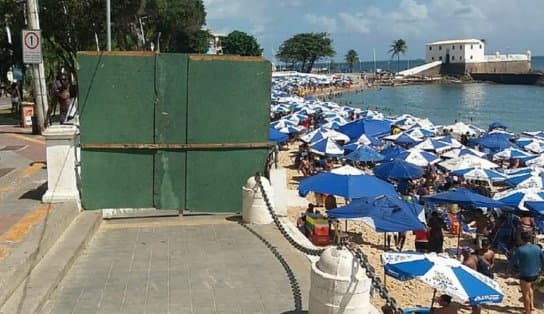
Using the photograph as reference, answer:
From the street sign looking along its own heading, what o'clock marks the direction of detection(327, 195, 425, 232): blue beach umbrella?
The blue beach umbrella is roughly at 10 o'clock from the street sign.

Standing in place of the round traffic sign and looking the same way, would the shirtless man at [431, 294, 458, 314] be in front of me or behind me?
in front

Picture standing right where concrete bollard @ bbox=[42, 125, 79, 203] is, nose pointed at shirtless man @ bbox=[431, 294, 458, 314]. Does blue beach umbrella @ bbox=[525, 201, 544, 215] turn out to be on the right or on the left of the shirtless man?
left

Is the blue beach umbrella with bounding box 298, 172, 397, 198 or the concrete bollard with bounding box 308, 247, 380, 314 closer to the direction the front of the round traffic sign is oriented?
the concrete bollard

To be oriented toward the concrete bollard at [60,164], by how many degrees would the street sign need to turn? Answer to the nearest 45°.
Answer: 0° — it already faces it

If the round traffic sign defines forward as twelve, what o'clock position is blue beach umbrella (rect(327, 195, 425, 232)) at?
The blue beach umbrella is roughly at 10 o'clock from the round traffic sign.

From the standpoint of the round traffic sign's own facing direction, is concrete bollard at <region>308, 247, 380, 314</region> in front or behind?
in front

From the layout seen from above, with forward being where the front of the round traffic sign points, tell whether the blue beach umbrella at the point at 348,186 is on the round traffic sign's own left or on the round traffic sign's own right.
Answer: on the round traffic sign's own left

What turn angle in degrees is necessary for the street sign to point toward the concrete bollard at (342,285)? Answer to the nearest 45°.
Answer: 0° — it already faces it

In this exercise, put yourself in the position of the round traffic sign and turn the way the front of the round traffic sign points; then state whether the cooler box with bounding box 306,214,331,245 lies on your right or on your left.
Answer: on your left

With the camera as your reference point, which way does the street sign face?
facing the viewer
